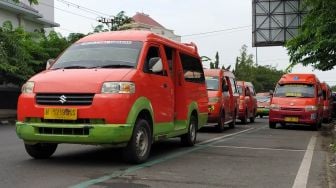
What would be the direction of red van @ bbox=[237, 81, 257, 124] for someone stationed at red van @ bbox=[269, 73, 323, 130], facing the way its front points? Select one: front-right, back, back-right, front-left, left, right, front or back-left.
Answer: back-right

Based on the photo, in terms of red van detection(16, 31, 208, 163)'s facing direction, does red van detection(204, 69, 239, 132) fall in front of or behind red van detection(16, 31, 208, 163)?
behind

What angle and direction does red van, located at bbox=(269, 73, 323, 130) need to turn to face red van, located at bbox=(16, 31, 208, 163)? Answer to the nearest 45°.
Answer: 0° — it already faces it

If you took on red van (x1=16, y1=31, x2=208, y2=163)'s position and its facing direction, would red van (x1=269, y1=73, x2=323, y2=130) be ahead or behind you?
behind

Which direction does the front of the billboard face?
away from the camera

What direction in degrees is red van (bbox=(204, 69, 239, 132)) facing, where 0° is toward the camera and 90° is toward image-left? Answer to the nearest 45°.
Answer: approximately 45°

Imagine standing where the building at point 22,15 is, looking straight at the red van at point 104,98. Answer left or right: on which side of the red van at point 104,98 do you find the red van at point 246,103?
left

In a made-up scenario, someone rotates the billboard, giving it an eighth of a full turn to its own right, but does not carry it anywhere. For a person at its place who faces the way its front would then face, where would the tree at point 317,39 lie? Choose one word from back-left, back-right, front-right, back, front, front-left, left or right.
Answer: back-right

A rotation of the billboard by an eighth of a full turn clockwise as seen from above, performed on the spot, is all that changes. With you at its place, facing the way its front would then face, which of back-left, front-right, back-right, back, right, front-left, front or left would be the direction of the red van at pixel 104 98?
back-right

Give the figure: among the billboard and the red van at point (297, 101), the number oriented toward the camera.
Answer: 1

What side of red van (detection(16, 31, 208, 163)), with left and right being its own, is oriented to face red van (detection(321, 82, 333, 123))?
back

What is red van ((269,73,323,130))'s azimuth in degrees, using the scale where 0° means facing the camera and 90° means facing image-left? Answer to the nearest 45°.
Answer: approximately 0°
